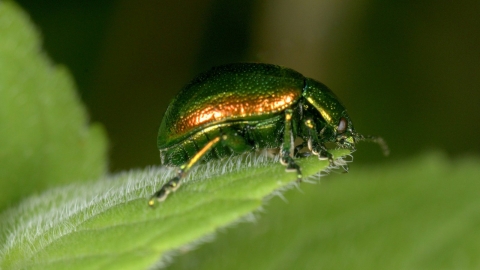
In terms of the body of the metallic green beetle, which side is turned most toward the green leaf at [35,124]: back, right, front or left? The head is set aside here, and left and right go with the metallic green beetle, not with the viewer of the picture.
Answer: back

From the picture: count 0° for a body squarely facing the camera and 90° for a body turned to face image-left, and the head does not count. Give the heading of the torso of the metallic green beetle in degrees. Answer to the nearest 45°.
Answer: approximately 270°
